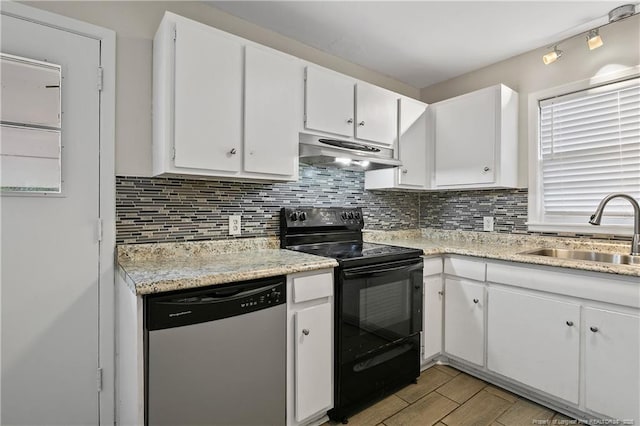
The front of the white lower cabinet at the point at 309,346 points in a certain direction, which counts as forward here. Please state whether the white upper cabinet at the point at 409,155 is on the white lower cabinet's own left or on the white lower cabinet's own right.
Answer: on the white lower cabinet's own left

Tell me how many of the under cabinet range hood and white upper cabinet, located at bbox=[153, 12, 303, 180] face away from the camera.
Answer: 0

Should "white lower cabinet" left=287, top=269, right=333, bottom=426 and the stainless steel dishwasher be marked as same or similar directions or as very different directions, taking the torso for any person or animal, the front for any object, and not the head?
same or similar directions

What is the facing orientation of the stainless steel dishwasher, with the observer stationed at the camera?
facing the viewer and to the right of the viewer

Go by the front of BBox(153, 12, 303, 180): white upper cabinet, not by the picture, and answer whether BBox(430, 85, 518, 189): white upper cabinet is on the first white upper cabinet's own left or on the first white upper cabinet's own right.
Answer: on the first white upper cabinet's own left

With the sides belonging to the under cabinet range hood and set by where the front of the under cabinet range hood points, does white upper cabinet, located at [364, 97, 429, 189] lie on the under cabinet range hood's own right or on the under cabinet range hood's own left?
on the under cabinet range hood's own left

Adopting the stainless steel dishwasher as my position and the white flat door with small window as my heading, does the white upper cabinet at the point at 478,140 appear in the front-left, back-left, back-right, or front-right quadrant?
back-right

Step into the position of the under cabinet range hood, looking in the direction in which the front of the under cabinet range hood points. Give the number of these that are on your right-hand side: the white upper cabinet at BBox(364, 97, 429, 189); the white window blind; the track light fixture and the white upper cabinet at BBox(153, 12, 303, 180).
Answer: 1

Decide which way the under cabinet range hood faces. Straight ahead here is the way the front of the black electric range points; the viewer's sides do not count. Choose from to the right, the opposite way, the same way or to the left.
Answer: the same way

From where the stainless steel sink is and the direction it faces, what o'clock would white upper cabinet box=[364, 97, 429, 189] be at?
The white upper cabinet is roughly at 3 o'clock from the stainless steel sink.

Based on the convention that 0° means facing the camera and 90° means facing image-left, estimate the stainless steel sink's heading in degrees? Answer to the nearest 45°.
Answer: approximately 45°

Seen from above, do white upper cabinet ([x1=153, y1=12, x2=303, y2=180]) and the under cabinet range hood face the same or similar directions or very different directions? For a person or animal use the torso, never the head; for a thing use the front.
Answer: same or similar directions

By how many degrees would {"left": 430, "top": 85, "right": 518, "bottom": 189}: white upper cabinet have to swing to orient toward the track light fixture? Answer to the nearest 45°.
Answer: approximately 135° to its left

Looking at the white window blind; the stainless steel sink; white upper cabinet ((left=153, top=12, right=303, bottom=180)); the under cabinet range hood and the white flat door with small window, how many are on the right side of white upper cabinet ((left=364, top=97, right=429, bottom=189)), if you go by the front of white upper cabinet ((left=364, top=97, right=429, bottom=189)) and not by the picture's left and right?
3

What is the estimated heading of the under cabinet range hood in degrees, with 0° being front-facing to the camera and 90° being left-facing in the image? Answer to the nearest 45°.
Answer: approximately 315°

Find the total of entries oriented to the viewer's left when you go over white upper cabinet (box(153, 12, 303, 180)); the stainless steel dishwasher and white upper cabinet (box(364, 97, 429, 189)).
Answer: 0

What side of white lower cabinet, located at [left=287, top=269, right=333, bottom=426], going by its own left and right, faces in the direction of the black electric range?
left
